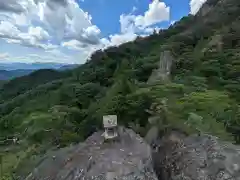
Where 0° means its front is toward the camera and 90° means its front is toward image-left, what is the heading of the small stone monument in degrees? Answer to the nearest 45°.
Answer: approximately 0°

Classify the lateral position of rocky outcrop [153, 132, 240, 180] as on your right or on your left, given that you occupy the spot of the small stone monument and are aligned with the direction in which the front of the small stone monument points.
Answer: on your left
